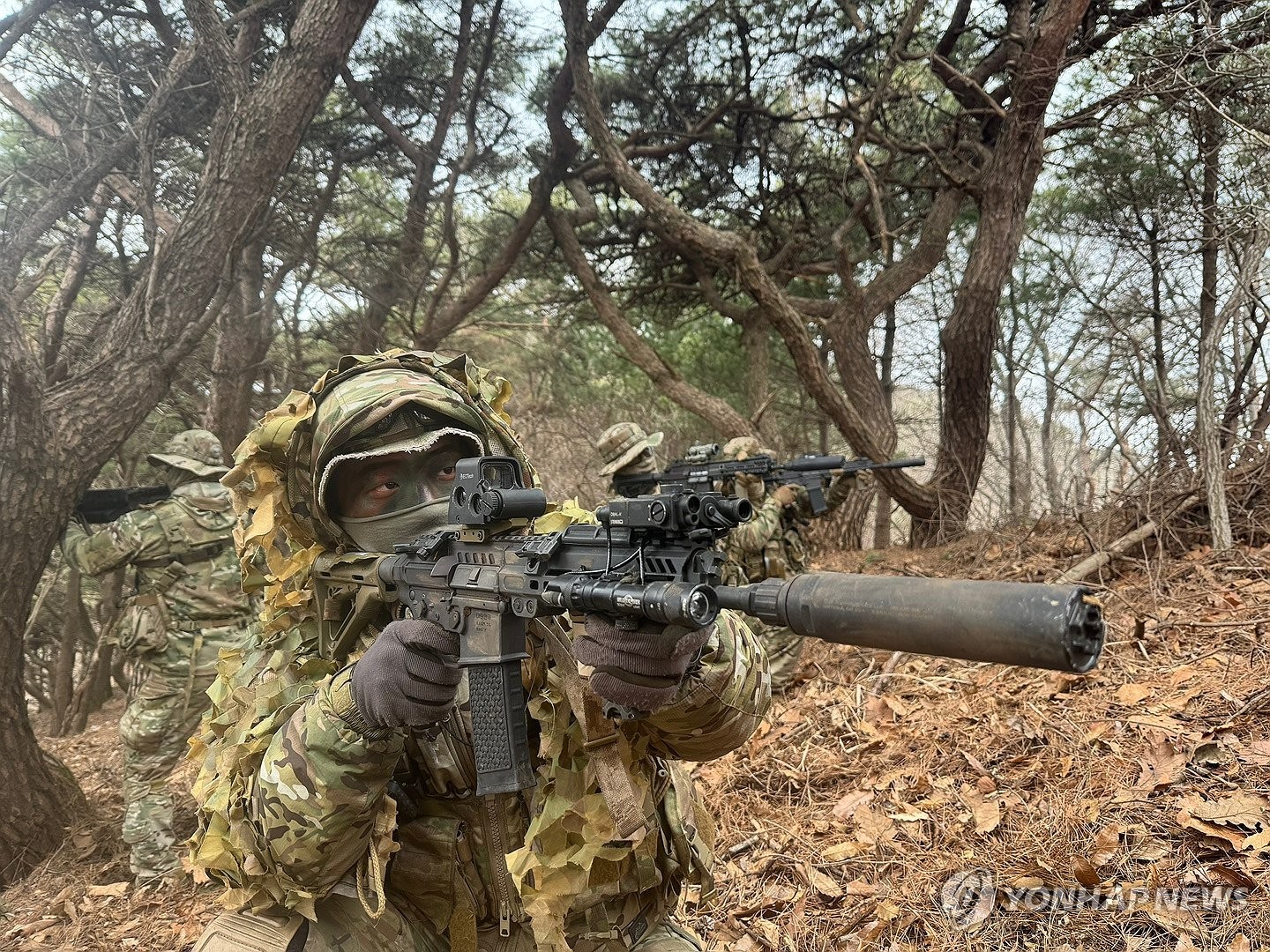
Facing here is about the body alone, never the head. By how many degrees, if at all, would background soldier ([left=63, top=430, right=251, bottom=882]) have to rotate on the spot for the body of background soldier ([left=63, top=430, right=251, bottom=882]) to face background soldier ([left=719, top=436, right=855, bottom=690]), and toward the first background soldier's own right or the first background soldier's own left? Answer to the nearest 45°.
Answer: approximately 135° to the first background soldier's own right

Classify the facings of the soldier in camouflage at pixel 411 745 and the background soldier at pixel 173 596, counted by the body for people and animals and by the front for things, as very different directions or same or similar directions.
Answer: very different directions

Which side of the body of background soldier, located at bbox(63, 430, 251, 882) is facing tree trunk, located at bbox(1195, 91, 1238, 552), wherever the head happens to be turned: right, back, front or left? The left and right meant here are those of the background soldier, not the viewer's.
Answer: back

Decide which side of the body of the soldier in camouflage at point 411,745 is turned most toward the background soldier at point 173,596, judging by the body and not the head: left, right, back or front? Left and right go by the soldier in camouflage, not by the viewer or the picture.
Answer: back

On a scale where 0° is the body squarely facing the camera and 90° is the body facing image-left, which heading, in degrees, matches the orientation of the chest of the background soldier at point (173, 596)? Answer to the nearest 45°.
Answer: approximately 135°

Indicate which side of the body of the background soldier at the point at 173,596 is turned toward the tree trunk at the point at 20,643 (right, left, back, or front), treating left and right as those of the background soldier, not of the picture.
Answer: left

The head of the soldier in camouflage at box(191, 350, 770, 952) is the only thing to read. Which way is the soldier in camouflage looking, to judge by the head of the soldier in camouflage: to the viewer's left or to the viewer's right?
to the viewer's right
